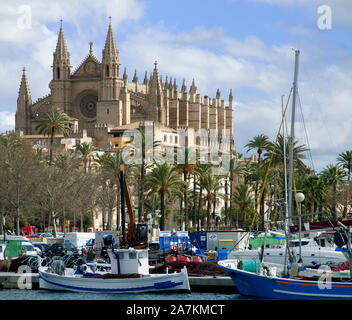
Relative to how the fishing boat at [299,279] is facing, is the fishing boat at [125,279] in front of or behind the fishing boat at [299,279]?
in front

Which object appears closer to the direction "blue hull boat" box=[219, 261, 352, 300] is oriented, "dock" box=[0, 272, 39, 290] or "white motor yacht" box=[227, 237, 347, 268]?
the dock

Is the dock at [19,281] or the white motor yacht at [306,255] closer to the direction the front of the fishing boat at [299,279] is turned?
the dock

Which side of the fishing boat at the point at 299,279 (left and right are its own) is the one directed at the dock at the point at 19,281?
front

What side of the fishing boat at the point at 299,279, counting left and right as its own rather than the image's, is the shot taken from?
left
